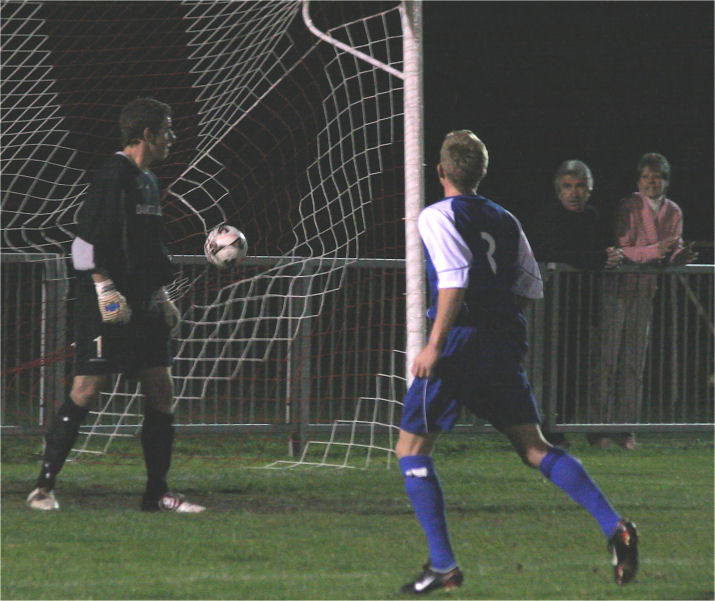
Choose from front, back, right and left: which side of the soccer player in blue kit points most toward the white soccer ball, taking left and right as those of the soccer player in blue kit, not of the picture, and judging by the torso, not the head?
front

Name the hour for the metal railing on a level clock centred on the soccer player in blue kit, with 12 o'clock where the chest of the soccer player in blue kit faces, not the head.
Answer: The metal railing is roughly at 1 o'clock from the soccer player in blue kit.

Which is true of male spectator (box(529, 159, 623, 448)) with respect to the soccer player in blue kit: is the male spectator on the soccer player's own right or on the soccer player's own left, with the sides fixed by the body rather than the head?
on the soccer player's own right

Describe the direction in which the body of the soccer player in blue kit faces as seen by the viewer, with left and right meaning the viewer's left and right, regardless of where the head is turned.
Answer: facing away from the viewer and to the left of the viewer

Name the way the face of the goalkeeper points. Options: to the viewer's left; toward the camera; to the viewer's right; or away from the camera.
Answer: to the viewer's right
